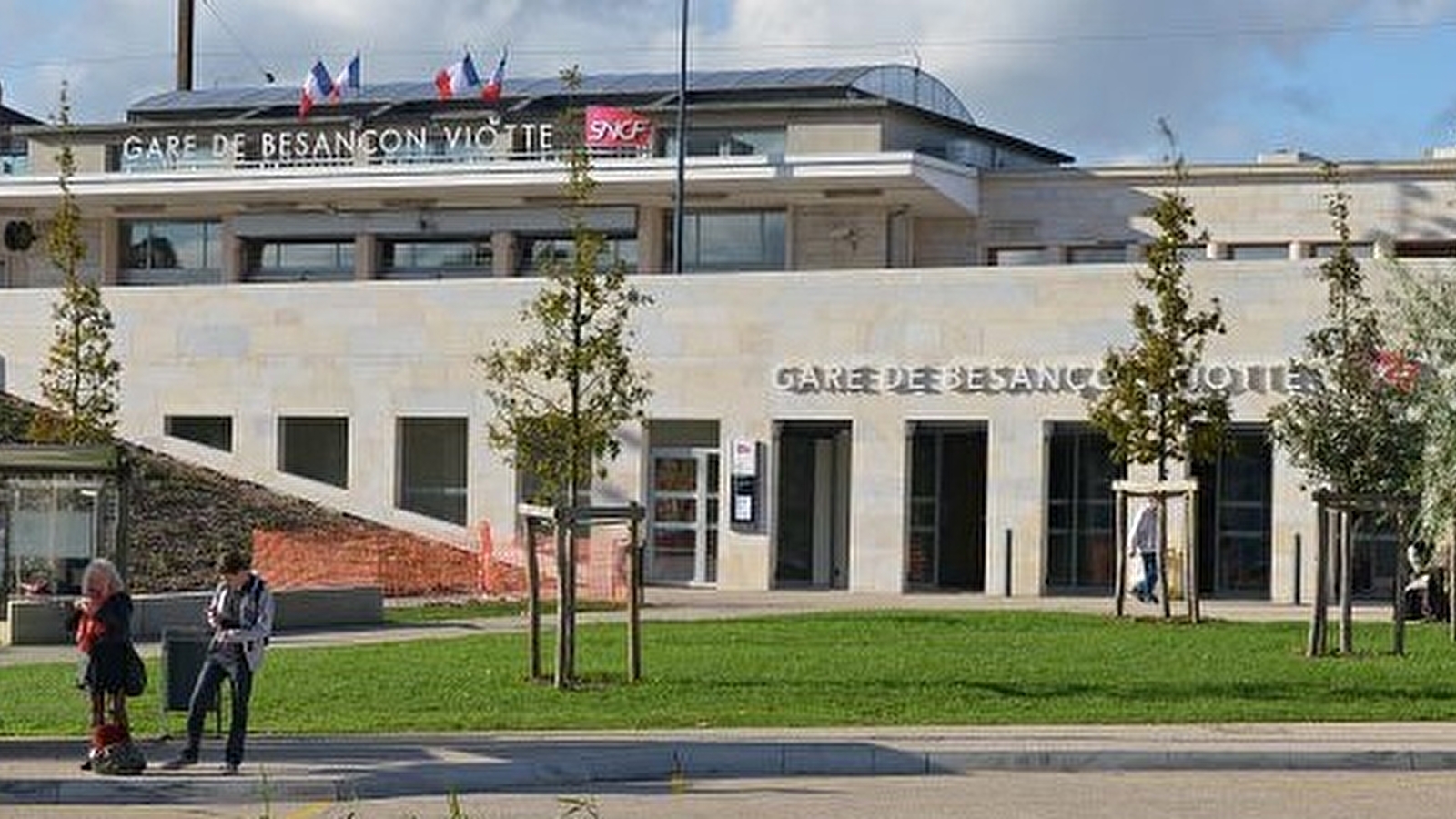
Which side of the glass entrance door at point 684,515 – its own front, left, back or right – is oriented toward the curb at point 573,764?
front

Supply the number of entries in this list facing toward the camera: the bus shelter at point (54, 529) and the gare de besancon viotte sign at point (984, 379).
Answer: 2

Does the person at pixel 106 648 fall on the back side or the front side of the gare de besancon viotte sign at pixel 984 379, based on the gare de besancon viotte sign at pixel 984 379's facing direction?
on the front side

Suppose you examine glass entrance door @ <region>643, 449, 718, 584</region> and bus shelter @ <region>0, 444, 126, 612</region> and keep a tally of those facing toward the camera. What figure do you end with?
2

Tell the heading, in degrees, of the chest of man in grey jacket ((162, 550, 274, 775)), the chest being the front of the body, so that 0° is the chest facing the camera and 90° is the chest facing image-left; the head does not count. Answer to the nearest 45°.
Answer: approximately 45°

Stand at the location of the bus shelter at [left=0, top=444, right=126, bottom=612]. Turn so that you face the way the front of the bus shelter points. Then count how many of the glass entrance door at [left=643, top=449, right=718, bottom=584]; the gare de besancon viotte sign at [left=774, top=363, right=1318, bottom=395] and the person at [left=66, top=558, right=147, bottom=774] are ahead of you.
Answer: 1

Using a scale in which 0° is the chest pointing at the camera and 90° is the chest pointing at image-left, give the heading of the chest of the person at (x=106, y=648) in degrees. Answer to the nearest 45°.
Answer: approximately 45°

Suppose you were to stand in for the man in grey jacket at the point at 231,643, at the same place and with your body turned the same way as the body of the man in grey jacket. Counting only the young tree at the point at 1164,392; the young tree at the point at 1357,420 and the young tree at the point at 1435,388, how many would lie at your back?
3

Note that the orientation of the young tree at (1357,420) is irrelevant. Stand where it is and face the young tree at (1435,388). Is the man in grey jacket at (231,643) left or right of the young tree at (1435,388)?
right

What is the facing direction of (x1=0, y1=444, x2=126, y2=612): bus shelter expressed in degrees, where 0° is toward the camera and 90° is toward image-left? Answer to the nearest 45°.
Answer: approximately 0°

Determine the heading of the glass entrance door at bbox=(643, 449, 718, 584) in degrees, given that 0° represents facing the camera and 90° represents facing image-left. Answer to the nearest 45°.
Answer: approximately 0°

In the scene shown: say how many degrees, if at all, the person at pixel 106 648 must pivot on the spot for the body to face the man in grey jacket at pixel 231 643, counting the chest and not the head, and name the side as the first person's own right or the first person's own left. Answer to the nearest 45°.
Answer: approximately 90° to the first person's own left

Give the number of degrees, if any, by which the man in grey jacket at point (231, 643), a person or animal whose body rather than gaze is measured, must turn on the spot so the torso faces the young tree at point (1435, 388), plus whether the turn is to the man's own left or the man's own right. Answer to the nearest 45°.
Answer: approximately 180°
